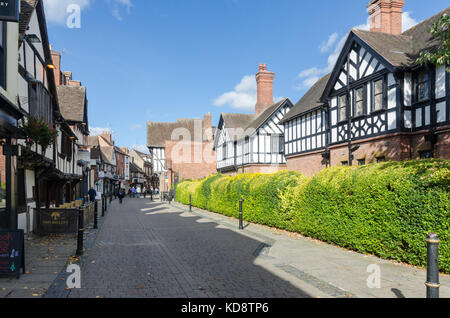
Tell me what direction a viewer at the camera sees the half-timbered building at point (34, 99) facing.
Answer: facing to the right of the viewer

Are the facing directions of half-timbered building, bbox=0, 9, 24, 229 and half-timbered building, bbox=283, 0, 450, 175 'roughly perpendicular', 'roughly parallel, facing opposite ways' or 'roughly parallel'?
roughly parallel, facing opposite ways

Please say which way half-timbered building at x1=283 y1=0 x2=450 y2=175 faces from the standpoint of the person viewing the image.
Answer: facing the viewer and to the left of the viewer

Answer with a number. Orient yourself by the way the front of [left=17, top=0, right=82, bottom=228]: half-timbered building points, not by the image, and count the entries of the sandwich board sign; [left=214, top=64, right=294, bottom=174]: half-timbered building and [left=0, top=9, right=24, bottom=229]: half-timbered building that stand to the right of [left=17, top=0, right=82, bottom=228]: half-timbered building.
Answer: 2

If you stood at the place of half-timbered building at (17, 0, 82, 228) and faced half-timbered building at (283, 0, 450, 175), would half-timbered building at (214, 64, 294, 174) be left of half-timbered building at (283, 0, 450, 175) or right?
left

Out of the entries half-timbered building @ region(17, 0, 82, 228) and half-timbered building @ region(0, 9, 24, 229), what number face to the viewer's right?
2

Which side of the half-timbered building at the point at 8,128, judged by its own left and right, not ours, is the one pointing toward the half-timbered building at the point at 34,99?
left

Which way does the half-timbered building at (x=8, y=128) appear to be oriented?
to the viewer's right

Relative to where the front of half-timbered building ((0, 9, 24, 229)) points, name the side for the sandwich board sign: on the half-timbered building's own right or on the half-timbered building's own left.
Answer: on the half-timbered building's own right

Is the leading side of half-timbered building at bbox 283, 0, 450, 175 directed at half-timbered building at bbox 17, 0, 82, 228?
yes

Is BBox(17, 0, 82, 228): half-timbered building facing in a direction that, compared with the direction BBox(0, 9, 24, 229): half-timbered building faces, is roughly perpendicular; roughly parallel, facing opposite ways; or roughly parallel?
roughly parallel

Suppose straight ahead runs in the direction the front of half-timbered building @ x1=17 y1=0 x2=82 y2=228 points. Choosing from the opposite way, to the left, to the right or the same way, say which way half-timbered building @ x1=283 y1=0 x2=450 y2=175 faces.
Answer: the opposite way
